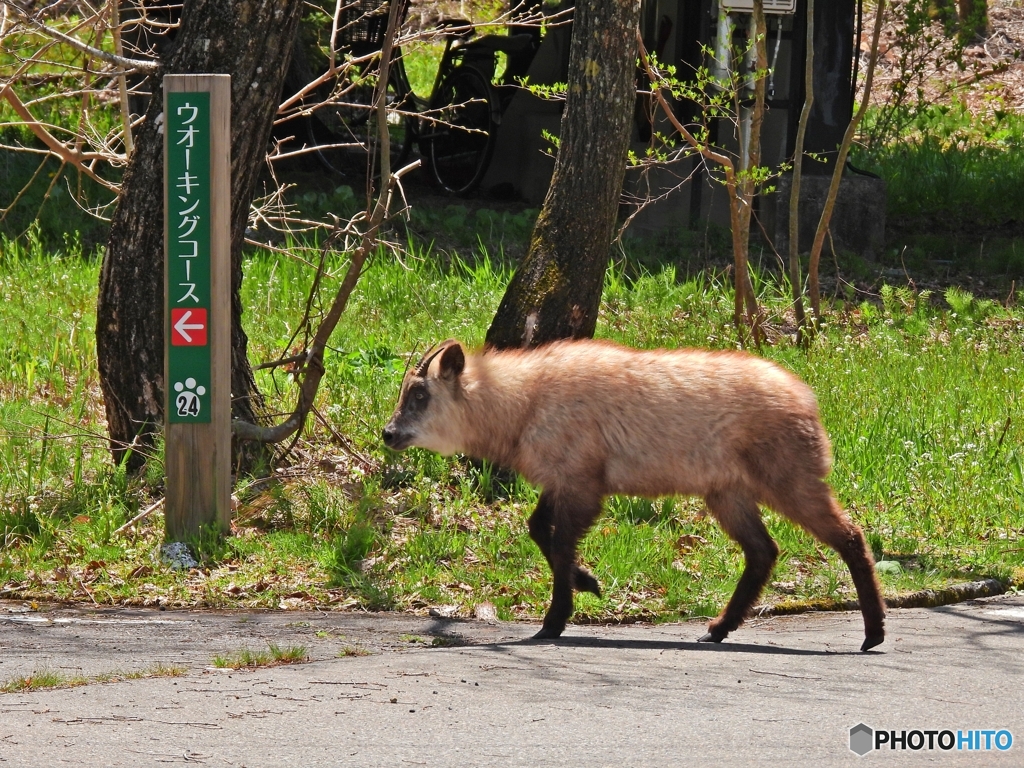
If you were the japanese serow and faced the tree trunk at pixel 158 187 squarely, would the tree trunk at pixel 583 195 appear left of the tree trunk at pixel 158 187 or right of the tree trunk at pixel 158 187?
right

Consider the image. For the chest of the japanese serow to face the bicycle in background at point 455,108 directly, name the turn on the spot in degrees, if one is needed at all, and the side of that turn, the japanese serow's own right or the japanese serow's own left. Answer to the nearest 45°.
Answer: approximately 90° to the japanese serow's own right

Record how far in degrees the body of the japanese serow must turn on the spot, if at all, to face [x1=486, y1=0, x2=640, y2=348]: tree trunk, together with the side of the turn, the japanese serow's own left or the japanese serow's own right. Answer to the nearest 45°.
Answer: approximately 90° to the japanese serow's own right

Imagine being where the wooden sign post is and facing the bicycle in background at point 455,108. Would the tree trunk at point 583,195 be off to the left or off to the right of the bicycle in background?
right

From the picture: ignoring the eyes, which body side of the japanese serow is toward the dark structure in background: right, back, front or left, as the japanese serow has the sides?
right

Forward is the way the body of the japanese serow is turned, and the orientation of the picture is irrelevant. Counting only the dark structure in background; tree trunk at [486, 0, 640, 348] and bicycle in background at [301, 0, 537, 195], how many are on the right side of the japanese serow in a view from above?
3

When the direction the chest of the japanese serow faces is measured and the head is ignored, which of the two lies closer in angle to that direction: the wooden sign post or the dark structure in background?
the wooden sign post

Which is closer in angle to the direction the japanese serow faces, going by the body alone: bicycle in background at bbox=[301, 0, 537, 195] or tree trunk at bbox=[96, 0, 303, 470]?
the tree trunk

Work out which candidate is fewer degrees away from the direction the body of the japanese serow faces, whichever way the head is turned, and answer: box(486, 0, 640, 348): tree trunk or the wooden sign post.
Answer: the wooden sign post

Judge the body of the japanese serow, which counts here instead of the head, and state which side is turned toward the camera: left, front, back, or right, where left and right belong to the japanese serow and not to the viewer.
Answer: left

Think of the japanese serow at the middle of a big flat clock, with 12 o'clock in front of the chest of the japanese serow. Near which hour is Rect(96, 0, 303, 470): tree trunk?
The tree trunk is roughly at 1 o'clock from the japanese serow.

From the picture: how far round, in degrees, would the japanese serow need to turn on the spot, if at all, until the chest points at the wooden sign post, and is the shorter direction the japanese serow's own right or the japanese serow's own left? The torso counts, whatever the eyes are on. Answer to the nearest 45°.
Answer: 0° — it already faces it
